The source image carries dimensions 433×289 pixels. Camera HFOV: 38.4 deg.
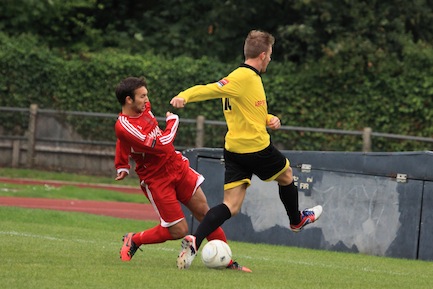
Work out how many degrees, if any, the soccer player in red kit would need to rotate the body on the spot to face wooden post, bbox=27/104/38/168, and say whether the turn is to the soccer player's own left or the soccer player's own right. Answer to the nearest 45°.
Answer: approximately 135° to the soccer player's own left

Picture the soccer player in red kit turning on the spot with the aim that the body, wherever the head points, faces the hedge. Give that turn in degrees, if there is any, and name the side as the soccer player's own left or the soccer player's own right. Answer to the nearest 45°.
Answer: approximately 135° to the soccer player's own left

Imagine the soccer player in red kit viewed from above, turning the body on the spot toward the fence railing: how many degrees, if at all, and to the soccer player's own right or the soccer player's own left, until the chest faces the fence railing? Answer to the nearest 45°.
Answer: approximately 135° to the soccer player's own left

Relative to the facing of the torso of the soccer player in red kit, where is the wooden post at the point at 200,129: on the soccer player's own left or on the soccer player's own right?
on the soccer player's own left

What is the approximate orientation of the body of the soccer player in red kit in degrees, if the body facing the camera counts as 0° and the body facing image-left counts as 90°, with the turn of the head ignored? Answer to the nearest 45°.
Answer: approximately 315°
